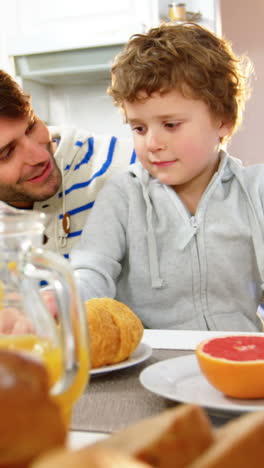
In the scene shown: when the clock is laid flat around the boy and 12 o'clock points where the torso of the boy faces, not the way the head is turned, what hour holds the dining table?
The dining table is roughly at 12 o'clock from the boy.

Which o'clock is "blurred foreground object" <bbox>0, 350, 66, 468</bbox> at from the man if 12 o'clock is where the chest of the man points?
The blurred foreground object is roughly at 12 o'clock from the man.

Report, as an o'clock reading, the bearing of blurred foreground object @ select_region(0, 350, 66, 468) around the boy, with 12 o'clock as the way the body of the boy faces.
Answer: The blurred foreground object is roughly at 12 o'clock from the boy.

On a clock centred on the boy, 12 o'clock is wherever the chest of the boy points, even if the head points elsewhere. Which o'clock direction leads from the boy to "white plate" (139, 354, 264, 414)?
The white plate is roughly at 12 o'clock from the boy.

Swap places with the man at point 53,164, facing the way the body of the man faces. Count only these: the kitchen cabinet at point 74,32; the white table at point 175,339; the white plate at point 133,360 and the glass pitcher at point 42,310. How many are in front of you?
3

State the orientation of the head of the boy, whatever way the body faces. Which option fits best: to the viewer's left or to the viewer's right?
to the viewer's left

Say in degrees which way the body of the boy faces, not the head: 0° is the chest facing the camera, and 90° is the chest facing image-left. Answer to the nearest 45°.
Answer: approximately 0°
